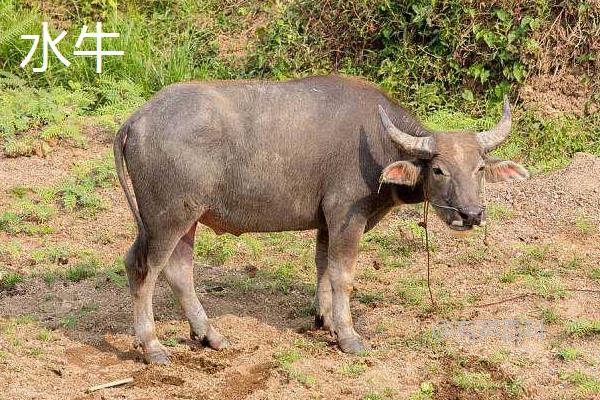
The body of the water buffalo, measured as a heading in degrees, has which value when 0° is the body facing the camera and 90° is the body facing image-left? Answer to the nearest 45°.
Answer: approximately 270°

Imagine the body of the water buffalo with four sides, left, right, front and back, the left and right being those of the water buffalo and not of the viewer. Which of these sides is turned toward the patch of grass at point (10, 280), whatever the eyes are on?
back

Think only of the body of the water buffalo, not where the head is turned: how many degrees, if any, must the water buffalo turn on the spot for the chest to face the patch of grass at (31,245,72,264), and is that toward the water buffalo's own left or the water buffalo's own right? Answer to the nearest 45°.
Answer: approximately 135° to the water buffalo's own left

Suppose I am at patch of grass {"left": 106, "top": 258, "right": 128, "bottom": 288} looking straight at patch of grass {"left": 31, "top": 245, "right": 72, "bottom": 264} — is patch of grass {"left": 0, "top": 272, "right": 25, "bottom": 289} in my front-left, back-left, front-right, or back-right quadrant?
front-left

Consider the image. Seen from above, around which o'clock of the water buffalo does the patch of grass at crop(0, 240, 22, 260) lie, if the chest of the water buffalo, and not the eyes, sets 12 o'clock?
The patch of grass is roughly at 7 o'clock from the water buffalo.

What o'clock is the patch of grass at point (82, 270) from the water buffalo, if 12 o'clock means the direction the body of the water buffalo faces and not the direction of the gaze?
The patch of grass is roughly at 7 o'clock from the water buffalo.
